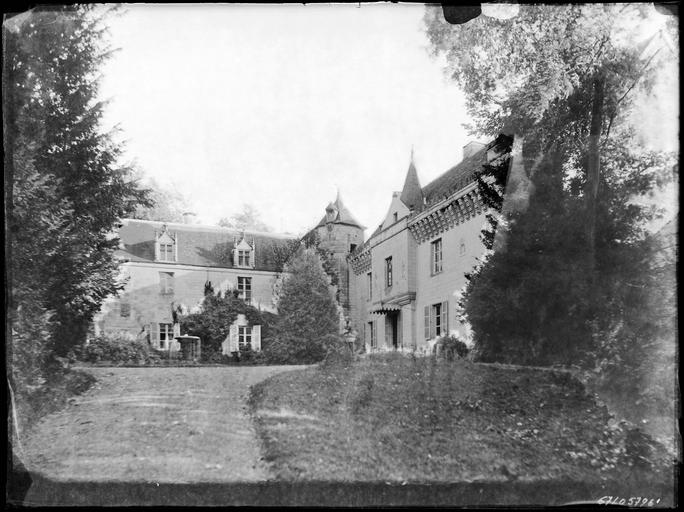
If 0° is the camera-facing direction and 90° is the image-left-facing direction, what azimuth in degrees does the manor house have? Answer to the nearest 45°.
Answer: approximately 45°
